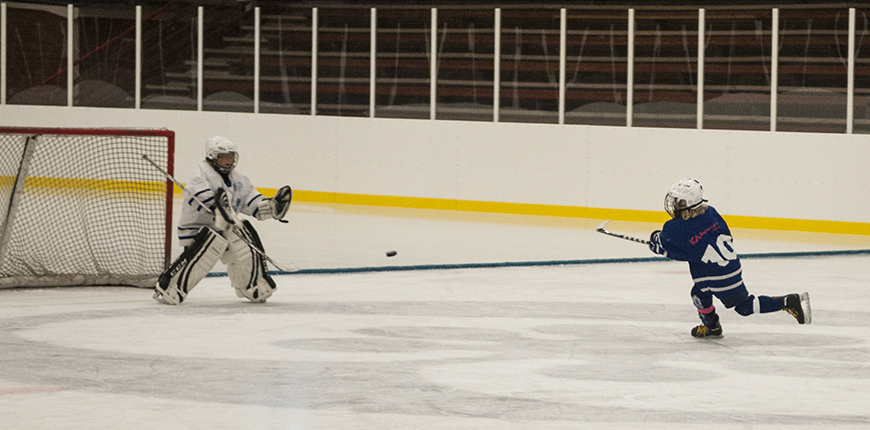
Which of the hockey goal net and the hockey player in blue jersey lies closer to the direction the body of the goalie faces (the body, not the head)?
the hockey player in blue jersey

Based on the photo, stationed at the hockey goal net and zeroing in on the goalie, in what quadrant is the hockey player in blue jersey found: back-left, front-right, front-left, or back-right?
front-left

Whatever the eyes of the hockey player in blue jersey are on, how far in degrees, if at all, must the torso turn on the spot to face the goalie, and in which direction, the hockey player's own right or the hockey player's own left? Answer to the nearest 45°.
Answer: approximately 45° to the hockey player's own left

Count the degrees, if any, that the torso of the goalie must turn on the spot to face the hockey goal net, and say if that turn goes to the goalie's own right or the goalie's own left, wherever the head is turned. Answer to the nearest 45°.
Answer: approximately 180°

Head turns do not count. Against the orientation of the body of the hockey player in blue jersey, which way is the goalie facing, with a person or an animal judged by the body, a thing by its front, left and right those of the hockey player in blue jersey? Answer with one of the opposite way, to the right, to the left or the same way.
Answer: the opposite way

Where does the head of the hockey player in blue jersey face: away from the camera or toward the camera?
away from the camera

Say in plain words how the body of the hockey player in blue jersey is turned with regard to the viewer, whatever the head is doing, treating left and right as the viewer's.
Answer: facing away from the viewer and to the left of the viewer

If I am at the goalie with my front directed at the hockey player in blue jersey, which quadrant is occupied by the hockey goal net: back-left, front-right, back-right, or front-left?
back-left

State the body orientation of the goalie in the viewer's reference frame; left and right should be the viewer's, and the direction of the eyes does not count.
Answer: facing the viewer and to the right of the viewer

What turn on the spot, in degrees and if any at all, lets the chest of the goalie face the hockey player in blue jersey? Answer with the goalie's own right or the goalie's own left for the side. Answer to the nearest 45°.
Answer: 0° — they already face them

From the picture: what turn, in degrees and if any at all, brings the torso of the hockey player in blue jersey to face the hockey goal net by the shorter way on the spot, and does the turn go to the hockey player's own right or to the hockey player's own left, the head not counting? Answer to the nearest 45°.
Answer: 0° — they already face it

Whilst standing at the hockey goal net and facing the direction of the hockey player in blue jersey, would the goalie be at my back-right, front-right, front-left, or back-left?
front-right

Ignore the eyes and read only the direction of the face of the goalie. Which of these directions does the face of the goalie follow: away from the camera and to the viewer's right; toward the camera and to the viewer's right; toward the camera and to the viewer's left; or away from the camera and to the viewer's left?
toward the camera and to the viewer's right
